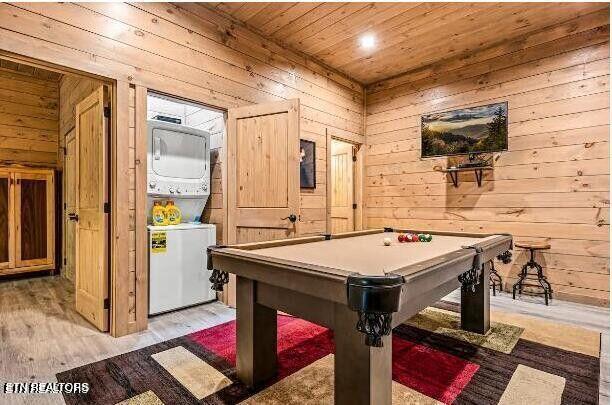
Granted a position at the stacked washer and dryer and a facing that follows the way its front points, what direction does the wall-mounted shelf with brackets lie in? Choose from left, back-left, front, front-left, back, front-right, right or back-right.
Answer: front-left

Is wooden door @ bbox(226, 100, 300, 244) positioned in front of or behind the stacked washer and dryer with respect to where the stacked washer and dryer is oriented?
in front

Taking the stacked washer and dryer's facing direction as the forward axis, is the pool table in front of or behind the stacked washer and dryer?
in front

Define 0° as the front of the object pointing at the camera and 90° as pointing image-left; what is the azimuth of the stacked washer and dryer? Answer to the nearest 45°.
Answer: approximately 315°

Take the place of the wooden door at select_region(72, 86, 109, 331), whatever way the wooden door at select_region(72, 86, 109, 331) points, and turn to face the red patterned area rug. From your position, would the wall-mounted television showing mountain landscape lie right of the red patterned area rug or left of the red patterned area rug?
left

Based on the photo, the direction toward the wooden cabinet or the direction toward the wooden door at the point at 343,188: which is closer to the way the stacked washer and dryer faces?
the wooden door

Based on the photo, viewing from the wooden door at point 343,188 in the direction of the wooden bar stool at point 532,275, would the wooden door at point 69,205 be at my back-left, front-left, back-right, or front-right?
back-right

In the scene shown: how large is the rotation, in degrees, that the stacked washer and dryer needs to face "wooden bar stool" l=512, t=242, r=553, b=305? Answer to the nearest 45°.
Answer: approximately 45° to its left

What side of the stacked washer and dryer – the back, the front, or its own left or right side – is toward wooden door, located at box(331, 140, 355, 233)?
left

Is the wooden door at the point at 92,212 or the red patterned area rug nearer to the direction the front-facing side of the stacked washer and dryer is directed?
the red patterned area rug

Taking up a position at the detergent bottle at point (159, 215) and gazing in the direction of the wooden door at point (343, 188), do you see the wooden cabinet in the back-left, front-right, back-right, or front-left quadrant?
back-left
